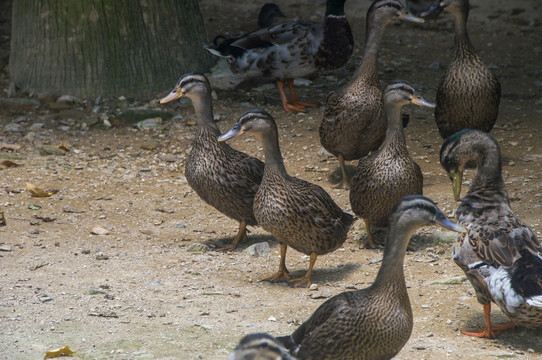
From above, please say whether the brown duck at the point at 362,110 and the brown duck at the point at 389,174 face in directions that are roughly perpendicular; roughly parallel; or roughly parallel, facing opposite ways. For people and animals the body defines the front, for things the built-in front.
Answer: roughly parallel

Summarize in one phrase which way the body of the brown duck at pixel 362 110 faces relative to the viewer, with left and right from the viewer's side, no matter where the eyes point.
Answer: facing the viewer and to the right of the viewer

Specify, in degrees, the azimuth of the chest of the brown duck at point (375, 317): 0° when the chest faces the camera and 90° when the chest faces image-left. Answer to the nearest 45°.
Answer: approximately 270°

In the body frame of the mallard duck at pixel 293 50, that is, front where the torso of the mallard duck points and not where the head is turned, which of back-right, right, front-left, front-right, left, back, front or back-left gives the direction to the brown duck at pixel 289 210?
right

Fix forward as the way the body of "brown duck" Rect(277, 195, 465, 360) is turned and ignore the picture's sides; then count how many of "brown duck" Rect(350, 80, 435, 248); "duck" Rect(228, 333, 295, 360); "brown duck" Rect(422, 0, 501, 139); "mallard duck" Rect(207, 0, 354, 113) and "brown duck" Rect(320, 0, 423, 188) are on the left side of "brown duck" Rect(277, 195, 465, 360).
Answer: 4

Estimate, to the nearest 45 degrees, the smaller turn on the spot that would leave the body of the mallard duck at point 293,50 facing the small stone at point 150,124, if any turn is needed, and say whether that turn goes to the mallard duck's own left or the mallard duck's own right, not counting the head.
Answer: approximately 180°

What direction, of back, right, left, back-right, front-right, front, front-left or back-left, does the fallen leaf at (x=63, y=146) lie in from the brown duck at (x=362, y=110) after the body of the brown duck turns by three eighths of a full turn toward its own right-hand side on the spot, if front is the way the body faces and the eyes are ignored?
front

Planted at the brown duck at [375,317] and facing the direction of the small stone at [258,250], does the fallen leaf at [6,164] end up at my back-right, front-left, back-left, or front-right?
front-left

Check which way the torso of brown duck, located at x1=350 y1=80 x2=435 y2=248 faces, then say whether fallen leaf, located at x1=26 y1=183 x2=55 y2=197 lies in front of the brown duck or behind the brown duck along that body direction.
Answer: behind

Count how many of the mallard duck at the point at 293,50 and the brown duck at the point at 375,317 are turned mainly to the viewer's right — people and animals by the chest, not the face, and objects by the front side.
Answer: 2

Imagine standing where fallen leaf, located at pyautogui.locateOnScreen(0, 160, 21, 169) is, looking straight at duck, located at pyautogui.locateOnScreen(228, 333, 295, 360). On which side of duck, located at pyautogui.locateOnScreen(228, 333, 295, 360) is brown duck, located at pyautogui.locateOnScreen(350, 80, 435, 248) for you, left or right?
left

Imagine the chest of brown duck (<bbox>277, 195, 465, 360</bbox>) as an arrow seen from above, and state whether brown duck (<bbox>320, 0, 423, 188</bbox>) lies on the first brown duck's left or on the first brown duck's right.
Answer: on the first brown duck's left

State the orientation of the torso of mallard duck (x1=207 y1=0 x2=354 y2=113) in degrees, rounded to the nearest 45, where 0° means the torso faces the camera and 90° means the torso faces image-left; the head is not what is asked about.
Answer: approximately 270°
